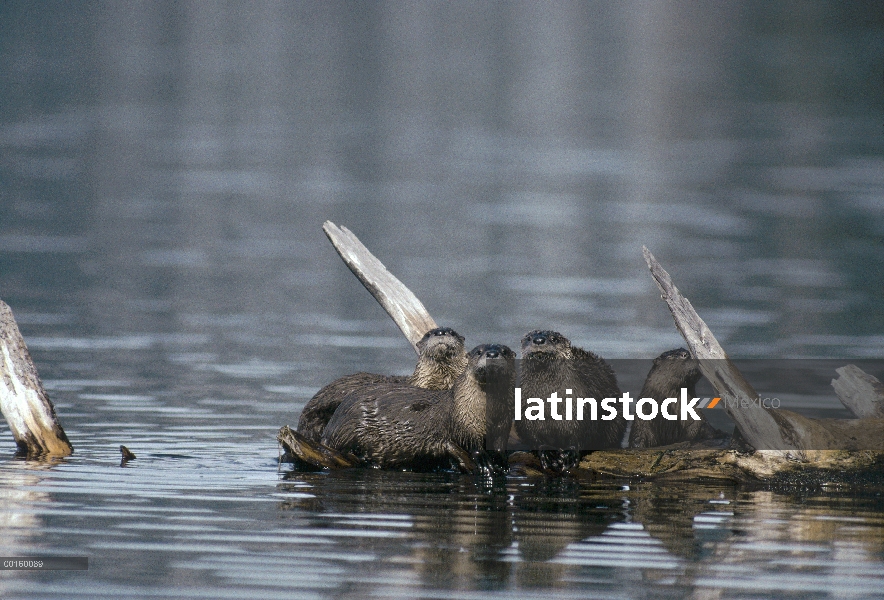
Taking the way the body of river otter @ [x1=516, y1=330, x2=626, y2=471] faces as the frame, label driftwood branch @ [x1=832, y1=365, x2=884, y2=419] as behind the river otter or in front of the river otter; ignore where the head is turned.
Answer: behind

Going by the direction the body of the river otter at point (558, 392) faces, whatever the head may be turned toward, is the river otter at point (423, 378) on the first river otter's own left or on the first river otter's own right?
on the first river otter's own right

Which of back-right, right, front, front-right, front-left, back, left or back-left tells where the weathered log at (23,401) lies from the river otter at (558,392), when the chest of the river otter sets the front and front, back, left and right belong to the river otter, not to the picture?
front-right

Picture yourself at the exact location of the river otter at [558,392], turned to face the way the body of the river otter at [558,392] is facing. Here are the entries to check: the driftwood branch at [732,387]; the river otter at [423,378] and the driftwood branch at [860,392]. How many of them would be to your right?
1

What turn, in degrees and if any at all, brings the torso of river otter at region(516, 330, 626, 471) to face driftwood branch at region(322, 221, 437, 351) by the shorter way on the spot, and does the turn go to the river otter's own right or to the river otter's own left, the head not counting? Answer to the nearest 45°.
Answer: approximately 90° to the river otter's own right

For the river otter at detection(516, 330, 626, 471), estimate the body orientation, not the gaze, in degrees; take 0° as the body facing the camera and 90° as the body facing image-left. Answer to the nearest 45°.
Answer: approximately 45°
